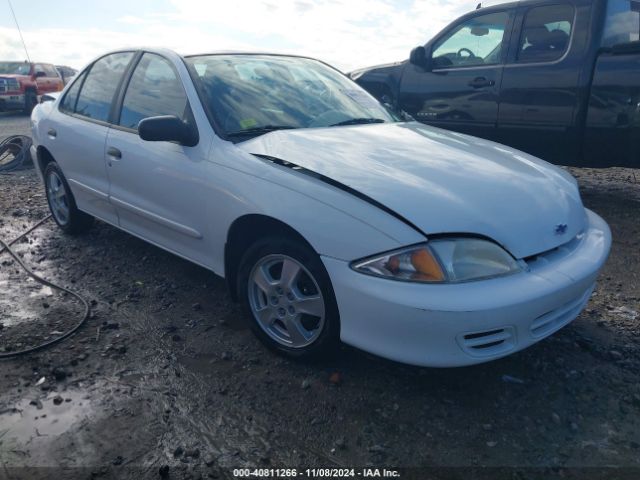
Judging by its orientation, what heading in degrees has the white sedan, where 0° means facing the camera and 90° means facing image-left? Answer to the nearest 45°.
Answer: approximately 315°

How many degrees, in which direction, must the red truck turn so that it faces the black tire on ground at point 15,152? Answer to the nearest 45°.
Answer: approximately 45° to its left

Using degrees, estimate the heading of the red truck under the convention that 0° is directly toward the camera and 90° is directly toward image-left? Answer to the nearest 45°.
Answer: approximately 45°

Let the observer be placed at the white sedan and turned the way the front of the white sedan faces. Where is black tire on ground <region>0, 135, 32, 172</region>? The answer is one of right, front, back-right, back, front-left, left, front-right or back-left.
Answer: back
